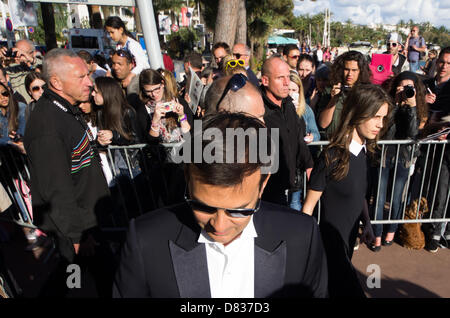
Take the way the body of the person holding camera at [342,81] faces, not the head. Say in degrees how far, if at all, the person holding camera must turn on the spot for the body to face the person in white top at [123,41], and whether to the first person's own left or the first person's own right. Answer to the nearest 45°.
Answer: approximately 90° to the first person's own right

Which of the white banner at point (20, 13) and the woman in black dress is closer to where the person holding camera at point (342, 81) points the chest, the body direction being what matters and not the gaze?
the woman in black dress

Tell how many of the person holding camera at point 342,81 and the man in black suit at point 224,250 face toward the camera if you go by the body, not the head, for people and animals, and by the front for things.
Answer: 2

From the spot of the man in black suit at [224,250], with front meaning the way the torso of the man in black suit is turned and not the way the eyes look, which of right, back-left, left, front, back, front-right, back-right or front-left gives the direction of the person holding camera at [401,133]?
back-left

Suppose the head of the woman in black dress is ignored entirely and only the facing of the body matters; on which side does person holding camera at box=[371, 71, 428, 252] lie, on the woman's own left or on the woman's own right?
on the woman's own left

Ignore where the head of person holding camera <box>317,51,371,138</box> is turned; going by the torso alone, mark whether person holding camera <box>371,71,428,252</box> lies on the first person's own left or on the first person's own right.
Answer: on the first person's own left

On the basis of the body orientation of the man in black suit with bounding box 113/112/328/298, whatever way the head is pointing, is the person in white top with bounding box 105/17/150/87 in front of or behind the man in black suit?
behind

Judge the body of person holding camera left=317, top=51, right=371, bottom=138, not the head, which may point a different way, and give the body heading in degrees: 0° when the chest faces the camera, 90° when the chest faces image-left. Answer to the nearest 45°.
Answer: approximately 0°

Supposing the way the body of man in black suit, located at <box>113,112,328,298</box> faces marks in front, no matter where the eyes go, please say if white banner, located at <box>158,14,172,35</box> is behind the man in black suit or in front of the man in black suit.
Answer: behind

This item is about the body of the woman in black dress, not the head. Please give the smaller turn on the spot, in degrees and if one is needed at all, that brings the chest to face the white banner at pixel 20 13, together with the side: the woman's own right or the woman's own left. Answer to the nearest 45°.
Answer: approximately 180°

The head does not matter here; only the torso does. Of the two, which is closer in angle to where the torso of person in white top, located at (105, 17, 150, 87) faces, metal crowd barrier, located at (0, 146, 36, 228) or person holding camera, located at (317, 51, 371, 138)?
the metal crowd barrier

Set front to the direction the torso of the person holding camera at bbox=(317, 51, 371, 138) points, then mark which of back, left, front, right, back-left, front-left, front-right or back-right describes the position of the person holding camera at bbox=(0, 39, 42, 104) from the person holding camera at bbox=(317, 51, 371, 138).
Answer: right
